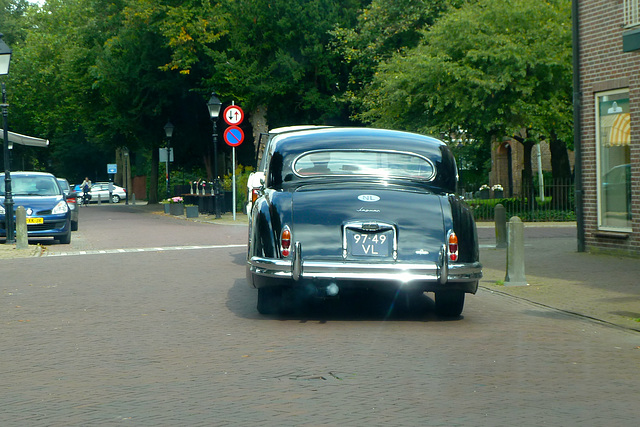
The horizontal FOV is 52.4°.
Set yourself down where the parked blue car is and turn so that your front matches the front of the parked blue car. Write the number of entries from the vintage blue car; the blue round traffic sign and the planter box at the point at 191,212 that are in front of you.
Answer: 1

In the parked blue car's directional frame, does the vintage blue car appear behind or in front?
in front

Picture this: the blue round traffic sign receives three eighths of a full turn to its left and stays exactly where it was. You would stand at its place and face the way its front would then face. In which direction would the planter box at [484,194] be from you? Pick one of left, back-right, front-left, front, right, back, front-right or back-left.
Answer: front

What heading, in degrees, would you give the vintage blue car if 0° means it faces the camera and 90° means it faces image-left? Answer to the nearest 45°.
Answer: approximately 180°

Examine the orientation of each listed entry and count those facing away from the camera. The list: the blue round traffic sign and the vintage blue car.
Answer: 1

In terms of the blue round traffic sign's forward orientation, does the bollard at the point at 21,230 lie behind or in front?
in front

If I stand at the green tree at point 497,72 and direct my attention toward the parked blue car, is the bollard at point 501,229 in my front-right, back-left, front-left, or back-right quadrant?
front-left

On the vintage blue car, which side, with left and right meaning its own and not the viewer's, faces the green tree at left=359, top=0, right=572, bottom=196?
front

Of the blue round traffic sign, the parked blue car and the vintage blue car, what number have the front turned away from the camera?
1

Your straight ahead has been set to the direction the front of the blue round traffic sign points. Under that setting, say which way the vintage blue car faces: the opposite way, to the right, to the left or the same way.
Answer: the opposite way

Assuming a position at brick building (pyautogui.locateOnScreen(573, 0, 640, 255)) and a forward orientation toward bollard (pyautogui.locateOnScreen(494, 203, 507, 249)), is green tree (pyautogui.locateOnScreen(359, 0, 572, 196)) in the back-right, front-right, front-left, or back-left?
front-right

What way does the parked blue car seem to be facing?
toward the camera

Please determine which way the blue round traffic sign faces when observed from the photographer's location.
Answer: facing the viewer

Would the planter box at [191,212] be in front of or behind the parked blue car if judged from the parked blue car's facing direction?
behind

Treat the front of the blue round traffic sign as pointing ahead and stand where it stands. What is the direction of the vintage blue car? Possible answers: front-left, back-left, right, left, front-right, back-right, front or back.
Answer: front
